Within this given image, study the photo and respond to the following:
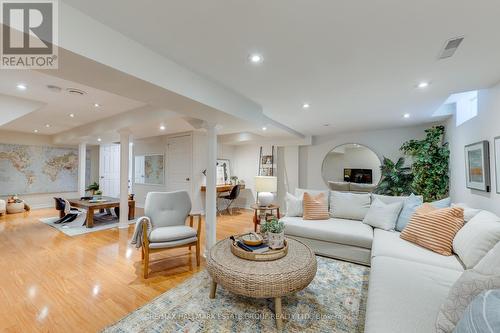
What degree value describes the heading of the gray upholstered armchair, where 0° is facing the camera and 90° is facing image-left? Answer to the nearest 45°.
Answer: approximately 315°

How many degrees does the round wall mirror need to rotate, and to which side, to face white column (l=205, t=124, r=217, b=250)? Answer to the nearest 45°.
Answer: approximately 45° to its right

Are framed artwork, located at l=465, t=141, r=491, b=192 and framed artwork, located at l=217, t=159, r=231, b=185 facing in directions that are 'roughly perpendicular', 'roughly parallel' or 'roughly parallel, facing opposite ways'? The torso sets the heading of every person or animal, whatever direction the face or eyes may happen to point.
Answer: roughly perpendicular

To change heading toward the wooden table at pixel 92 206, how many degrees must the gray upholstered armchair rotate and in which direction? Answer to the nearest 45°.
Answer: approximately 180°

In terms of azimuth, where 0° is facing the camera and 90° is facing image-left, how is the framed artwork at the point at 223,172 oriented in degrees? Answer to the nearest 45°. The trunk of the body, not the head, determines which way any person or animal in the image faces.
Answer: approximately 0°

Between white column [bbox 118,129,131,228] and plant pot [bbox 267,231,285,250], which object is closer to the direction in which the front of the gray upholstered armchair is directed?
the plant pot

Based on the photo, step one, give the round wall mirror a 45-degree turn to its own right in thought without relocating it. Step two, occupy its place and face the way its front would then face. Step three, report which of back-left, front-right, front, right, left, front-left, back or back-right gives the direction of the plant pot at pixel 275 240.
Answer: front-left

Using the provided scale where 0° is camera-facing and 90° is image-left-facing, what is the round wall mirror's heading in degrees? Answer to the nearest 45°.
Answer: approximately 0°

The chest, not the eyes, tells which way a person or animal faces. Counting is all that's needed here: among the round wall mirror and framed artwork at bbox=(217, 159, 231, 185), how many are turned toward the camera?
2
